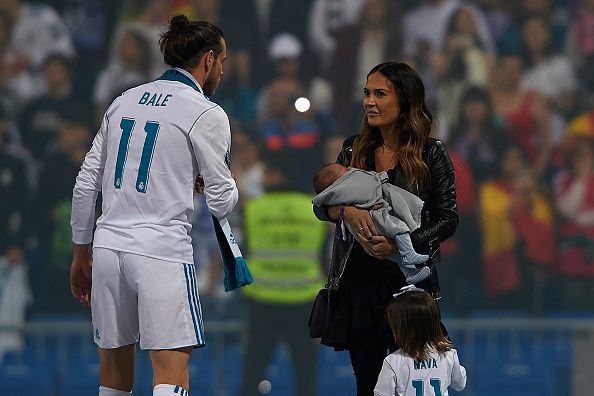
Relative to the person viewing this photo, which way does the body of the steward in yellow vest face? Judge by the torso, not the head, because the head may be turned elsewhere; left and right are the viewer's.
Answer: facing away from the viewer

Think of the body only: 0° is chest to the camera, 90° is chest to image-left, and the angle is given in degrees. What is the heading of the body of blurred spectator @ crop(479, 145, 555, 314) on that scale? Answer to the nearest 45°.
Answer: approximately 0°

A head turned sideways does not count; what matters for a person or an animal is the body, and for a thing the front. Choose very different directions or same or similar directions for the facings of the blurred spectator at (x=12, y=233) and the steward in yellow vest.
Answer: very different directions

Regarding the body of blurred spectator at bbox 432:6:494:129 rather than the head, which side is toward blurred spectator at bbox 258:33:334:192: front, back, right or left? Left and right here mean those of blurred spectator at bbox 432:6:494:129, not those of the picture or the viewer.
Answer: right

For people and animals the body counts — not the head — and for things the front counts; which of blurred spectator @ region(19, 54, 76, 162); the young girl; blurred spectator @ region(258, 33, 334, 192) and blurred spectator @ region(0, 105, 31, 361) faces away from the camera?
the young girl

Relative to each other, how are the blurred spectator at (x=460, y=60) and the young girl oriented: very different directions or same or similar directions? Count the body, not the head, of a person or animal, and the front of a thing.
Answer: very different directions

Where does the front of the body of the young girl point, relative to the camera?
away from the camera

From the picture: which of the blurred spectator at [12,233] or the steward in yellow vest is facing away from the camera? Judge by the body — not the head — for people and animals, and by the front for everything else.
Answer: the steward in yellow vest
